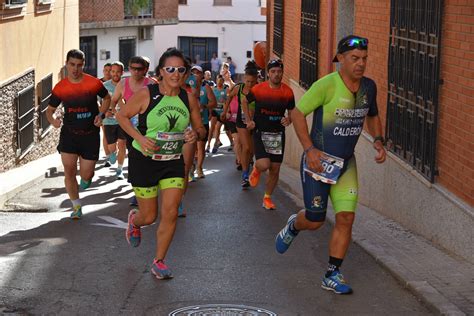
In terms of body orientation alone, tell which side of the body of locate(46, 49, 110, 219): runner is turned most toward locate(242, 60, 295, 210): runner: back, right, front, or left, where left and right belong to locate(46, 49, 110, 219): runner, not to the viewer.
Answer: left

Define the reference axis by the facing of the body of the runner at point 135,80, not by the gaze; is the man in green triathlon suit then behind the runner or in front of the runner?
in front

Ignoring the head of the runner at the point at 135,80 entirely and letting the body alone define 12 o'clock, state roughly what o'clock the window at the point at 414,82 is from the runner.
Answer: The window is roughly at 10 o'clock from the runner.

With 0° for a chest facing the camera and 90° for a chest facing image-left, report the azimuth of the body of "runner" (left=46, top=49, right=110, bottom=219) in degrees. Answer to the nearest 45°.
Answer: approximately 0°

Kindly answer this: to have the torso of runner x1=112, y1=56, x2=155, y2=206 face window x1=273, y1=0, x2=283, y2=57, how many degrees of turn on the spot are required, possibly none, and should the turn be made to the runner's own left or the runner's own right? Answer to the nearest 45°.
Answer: approximately 180°

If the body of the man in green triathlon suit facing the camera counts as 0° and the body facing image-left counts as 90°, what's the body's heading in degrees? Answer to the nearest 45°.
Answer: approximately 315°

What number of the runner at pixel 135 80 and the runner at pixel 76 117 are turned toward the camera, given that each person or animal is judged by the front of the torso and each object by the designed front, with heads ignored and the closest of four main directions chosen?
2

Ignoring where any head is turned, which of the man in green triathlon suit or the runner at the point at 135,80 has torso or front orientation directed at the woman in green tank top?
the runner

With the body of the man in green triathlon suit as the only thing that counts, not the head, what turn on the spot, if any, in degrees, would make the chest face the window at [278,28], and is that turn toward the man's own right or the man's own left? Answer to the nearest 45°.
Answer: approximately 135° to the man's own left

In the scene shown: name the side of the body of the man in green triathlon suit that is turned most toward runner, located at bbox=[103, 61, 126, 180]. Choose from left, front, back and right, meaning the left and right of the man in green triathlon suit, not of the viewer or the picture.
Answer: back
